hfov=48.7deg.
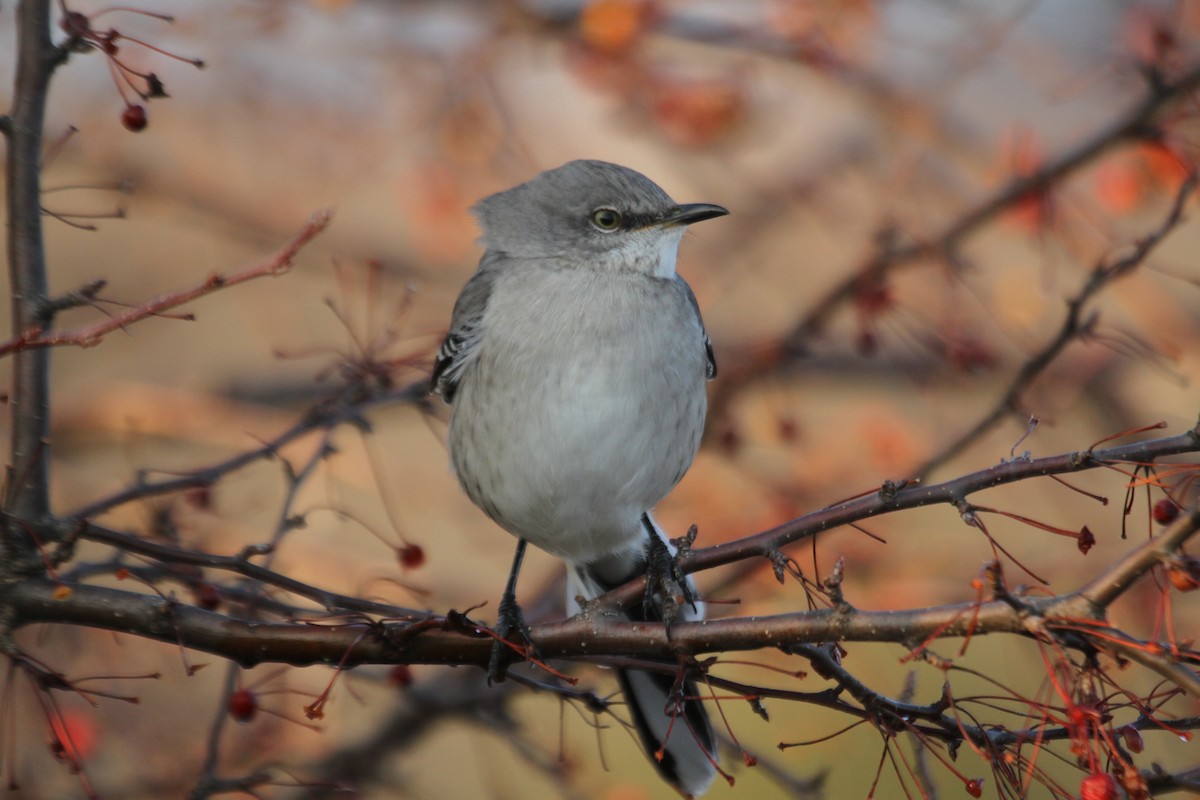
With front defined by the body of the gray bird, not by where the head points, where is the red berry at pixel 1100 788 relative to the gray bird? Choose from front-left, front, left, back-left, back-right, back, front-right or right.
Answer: front-left

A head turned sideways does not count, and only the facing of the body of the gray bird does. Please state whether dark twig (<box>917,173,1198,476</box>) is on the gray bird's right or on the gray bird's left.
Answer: on the gray bird's left

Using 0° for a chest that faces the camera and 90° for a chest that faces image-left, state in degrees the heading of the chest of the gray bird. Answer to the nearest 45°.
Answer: approximately 0°

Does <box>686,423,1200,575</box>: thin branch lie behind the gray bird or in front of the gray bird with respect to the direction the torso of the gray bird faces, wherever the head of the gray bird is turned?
in front

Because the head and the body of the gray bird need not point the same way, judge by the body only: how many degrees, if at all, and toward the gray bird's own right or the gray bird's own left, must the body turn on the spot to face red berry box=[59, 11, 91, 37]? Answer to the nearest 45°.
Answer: approximately 45° to the gray bird's own right
